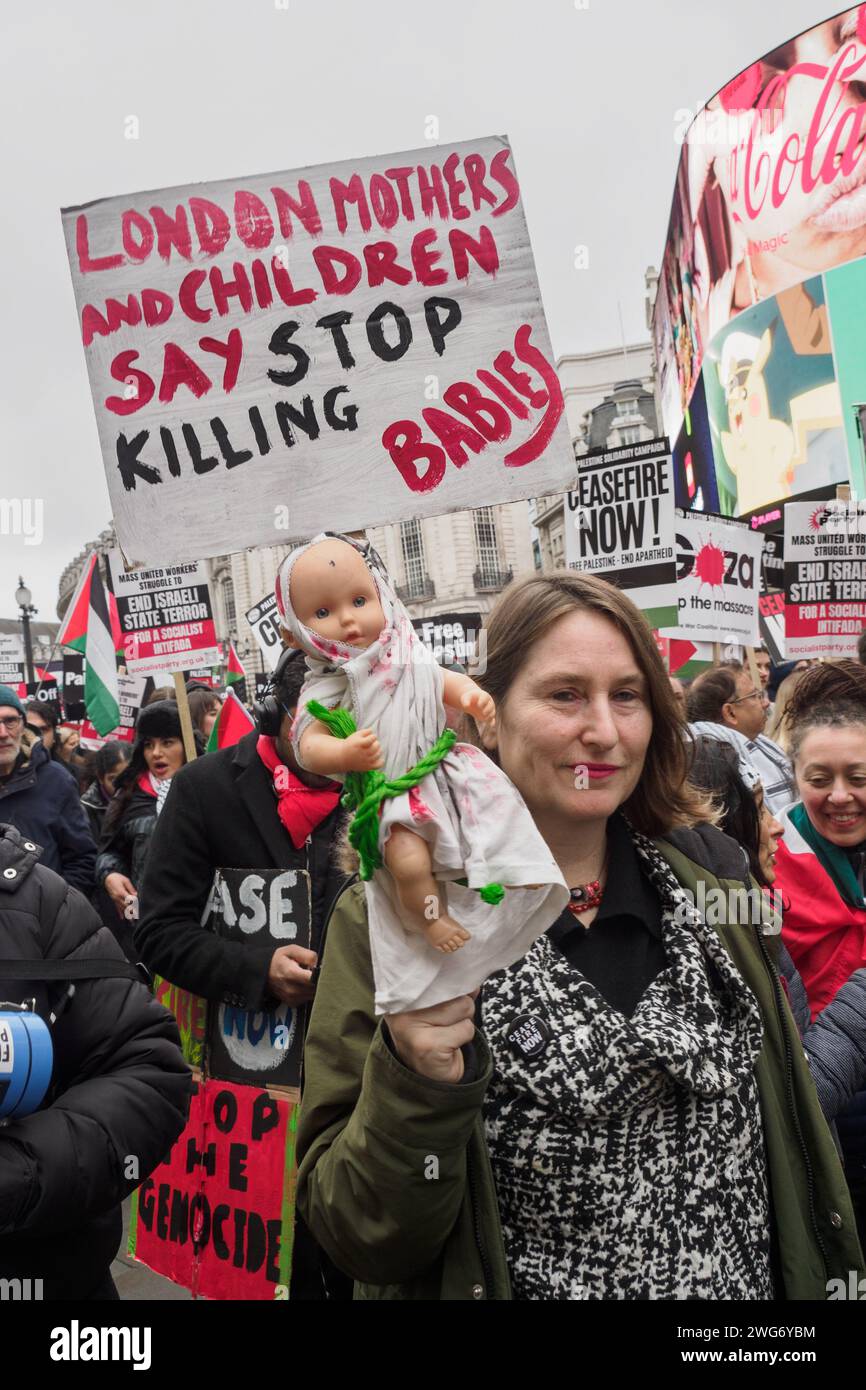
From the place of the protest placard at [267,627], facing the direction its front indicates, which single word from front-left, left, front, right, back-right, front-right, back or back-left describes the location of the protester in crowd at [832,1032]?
front

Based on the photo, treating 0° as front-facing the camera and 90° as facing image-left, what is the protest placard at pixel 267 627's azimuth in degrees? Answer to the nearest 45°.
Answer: approximately 0°

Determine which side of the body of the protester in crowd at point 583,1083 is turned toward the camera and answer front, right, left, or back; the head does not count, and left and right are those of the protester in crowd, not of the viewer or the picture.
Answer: front

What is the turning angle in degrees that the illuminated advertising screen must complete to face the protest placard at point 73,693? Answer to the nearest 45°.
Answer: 0° — it already faces it

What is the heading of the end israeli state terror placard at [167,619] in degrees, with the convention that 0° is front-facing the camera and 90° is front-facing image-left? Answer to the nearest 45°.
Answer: approximately 0°

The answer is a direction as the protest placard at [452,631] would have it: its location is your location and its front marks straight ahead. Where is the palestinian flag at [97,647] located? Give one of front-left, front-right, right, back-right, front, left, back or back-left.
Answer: front-right

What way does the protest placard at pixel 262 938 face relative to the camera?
toward the camera

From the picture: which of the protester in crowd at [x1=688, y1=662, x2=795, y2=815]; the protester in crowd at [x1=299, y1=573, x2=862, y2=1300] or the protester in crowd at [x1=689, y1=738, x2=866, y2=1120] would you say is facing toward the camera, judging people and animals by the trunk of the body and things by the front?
the protester in crowd at [x1=299, y1=573, x2=862, y2=1300]
